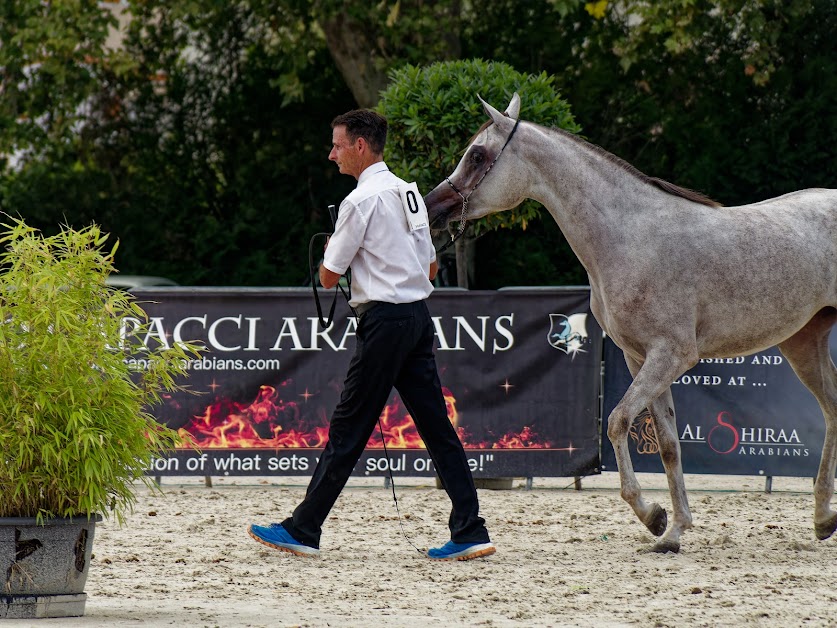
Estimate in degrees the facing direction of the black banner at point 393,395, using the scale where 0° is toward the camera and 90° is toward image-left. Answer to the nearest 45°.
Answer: approximately 0°

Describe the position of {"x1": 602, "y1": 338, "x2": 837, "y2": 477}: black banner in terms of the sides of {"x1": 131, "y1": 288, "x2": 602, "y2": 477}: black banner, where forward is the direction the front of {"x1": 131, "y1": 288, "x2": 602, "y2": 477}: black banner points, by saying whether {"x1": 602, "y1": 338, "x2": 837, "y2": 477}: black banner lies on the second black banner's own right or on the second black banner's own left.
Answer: on the second black banner's own left

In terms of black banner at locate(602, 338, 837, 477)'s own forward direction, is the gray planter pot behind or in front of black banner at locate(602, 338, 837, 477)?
in front

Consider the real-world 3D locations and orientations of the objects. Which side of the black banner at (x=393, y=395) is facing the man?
front

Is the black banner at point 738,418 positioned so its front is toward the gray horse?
yes

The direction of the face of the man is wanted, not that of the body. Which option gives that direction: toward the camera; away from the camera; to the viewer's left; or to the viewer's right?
to the viewer's left

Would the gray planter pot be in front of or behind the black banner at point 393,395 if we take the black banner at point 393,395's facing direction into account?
in front

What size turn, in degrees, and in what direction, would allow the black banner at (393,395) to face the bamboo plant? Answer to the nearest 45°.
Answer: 0° — it already faces it

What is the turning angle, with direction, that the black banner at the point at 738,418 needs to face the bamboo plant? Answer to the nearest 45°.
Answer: approximately 45° to its right

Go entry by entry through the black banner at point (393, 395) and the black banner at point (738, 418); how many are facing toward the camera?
2

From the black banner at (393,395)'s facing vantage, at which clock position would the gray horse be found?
The gray horse is roughly at 11 o'clock from the black banner.
